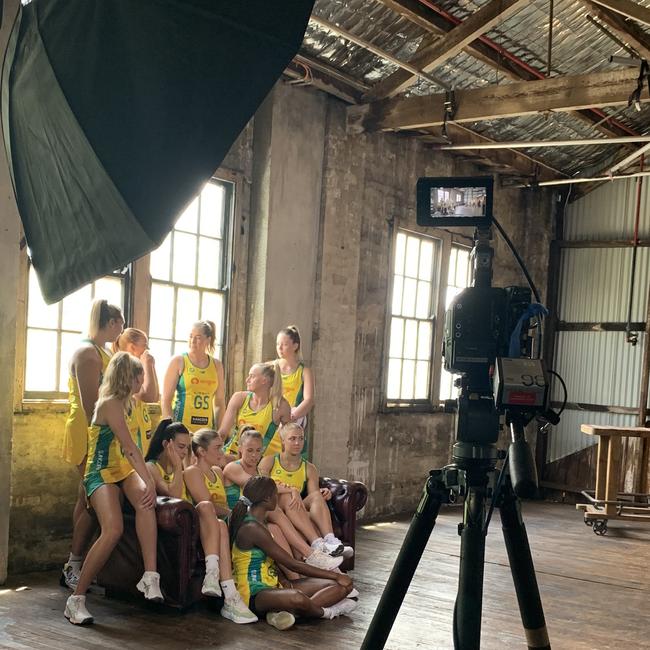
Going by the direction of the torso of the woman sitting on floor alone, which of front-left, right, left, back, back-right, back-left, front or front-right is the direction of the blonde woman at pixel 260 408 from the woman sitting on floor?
left

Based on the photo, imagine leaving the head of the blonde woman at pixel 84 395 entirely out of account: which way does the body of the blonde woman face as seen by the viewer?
to the viewer's right

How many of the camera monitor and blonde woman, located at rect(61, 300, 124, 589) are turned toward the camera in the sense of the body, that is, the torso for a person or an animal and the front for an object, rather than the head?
1

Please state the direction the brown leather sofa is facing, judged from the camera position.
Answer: facing the viewer and to the right of the viewer

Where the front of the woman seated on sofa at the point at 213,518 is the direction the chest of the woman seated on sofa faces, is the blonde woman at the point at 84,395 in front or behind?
behind
